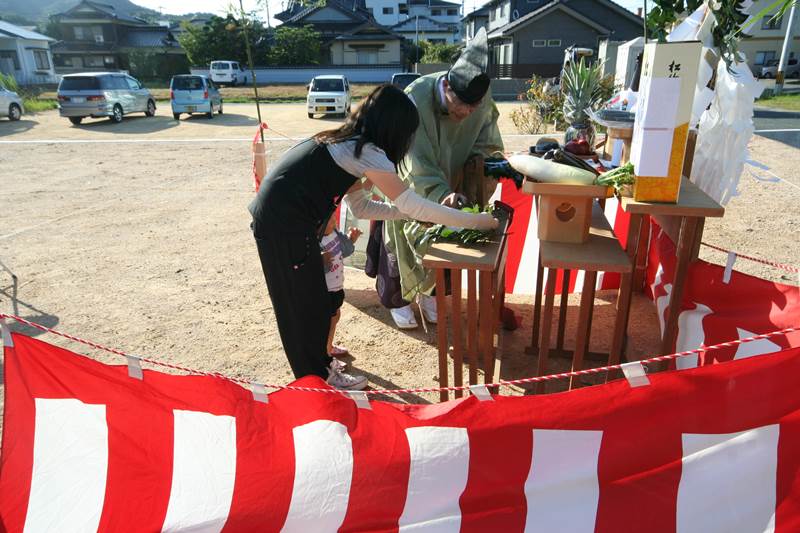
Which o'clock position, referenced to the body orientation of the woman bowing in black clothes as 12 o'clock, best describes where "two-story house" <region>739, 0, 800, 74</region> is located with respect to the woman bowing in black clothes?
The two-story house is roughly at 10 o'clock from the woman bowing in black clothes.

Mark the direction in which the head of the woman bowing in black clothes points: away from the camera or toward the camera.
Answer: away from the camera

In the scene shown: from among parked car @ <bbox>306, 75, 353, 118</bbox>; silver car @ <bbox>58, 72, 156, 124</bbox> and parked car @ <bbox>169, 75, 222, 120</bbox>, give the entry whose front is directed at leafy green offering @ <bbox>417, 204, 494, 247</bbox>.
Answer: parked car @ <bbox>306, 75, 353, 118</bbox>

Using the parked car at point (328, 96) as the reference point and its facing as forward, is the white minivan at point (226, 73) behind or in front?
behind

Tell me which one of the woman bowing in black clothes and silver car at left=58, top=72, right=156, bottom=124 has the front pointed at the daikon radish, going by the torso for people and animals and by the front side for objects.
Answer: the woman bowing in black clothes

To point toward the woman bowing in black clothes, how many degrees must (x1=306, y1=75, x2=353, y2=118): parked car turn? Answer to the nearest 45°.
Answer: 0° — it already faces them

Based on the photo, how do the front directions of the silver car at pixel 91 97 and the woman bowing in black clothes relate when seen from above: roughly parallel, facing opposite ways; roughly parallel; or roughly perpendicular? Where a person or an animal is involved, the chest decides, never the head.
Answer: roughly perpendicular

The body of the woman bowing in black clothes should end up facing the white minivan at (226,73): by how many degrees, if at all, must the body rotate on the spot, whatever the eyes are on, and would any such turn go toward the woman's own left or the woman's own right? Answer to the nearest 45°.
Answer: approximately 90° to the woman's own left

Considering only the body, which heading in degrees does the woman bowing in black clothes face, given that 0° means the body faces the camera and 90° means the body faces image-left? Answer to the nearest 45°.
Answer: approximately 270°
